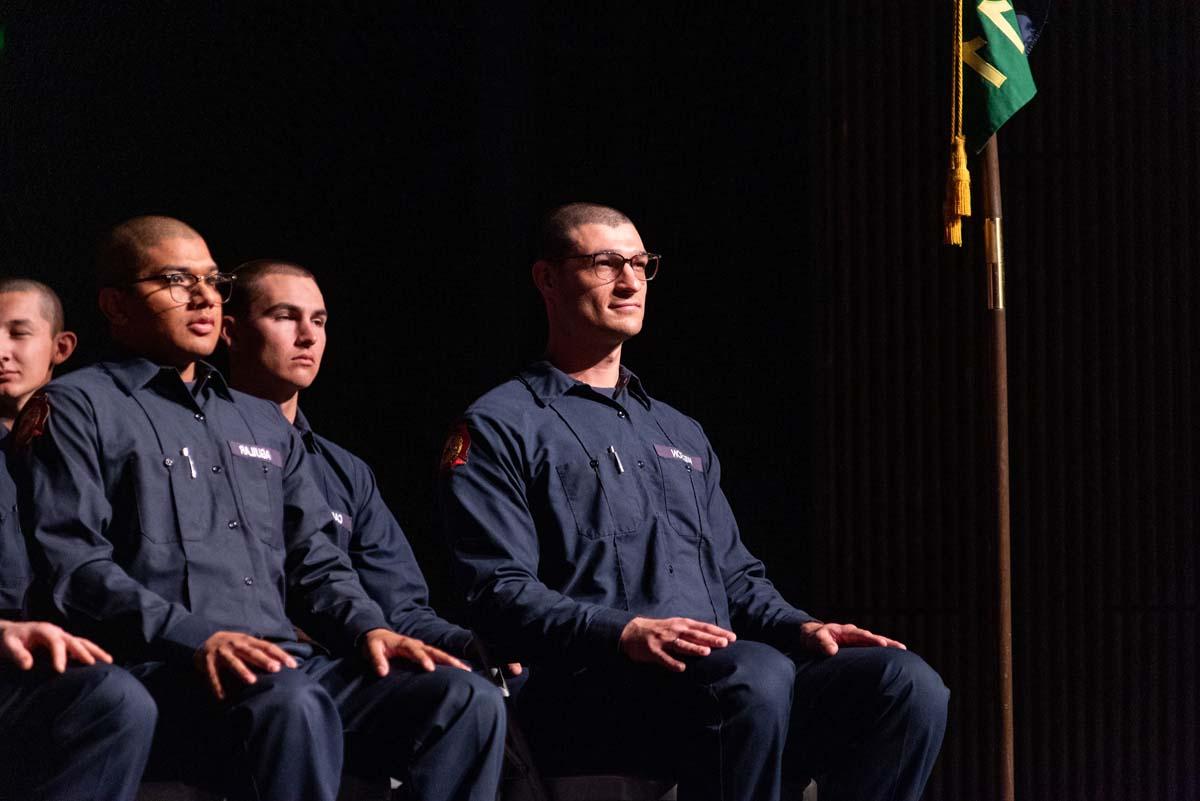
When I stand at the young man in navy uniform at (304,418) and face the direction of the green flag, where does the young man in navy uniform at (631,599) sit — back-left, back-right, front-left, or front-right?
front-right

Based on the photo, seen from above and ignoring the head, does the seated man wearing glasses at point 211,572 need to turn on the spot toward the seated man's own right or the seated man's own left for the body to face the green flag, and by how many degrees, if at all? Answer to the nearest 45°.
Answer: approximately 45° to the seated man's own left

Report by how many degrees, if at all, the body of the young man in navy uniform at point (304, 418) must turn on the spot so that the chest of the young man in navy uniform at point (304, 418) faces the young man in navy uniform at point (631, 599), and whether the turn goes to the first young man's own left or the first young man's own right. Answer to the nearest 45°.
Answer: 0° — they already face them

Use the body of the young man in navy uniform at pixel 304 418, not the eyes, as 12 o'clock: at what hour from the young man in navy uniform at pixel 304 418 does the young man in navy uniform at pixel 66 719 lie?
the young man in navy uniform at pixel 66 719 is roughly at 2 o'clock from the young man in navy uniform at pixel 304 418.

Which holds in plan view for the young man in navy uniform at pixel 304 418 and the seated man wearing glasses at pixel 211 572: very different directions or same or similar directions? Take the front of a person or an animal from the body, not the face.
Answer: same or similar directions

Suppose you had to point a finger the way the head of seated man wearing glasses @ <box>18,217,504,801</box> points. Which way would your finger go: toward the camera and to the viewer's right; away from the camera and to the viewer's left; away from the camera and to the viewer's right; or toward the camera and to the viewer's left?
toward the camera and to the viewer's right

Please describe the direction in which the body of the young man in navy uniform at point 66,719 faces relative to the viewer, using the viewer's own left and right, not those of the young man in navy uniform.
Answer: facing the viewer and to the right of the viewer

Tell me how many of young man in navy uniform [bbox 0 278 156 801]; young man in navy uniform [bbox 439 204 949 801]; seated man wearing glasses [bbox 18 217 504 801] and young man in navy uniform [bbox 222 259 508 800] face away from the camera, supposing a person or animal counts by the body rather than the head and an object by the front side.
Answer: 0

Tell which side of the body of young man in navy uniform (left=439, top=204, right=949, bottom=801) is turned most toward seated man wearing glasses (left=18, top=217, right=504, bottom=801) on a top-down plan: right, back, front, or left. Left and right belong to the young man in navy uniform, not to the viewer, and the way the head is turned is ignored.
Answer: right

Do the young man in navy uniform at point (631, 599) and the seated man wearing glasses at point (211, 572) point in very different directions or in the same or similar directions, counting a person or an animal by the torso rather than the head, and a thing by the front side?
same or similar directions

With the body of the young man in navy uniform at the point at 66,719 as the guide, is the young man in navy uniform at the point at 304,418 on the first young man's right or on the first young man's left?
on the first young man's left

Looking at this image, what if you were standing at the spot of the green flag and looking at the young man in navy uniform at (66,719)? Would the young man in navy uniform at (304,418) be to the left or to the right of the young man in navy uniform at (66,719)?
right

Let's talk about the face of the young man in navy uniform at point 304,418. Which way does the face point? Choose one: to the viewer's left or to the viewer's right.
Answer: to the viewer's right

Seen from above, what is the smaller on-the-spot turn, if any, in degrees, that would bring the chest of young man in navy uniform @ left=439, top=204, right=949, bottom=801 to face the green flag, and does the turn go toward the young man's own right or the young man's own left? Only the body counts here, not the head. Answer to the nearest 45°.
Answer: approximately 90° to the young man's own left

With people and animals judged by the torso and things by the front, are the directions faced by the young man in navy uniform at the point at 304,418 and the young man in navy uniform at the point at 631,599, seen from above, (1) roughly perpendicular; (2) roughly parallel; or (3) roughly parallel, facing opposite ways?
roughly parallel

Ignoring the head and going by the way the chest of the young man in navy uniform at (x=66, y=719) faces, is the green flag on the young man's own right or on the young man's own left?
on the young man's own left
